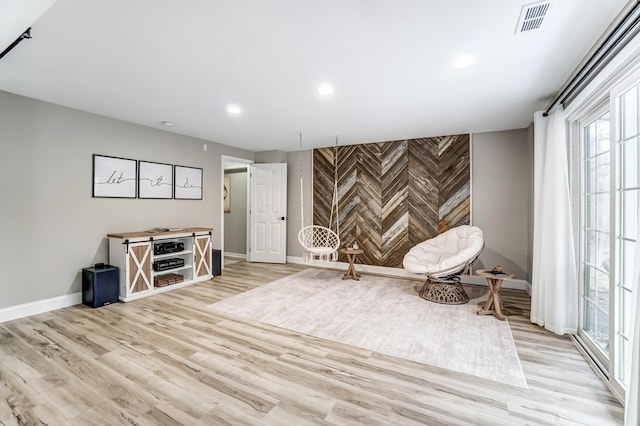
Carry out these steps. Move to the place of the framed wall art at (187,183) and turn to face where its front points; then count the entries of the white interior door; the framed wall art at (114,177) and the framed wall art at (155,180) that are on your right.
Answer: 2

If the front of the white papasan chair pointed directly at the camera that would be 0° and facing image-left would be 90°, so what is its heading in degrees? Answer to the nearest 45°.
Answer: approximately 45°

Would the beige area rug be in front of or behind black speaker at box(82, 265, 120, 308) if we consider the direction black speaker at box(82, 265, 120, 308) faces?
in front

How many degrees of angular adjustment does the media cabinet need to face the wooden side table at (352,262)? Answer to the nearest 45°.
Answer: approximately 45° to its left

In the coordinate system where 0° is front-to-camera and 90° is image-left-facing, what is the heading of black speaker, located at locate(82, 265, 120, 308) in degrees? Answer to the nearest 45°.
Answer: approximately 315°

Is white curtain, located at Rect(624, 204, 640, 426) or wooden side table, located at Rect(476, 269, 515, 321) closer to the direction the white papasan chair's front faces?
the white curtain

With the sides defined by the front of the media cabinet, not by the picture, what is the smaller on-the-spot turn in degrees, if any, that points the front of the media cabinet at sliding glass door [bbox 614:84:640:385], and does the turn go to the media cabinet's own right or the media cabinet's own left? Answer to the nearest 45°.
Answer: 0° — it already faces it
